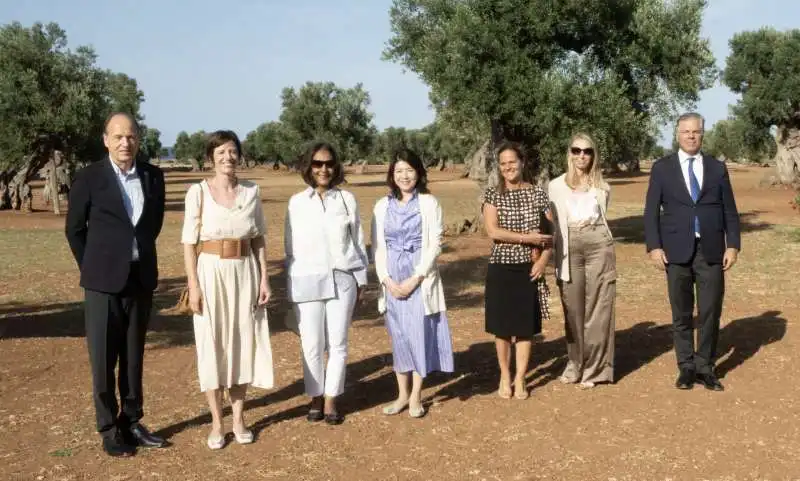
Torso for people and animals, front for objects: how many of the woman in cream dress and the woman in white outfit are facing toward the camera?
2

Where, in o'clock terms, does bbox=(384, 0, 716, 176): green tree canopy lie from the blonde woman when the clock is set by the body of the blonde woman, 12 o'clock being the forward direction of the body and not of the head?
The green tree canopy is roughly at 6 o'clock from the blonde woman.

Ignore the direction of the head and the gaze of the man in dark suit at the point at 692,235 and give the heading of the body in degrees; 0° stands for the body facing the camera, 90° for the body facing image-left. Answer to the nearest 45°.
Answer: approximately 0°

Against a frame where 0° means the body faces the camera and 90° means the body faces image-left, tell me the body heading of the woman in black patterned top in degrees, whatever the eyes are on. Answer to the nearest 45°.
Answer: approximately 0°

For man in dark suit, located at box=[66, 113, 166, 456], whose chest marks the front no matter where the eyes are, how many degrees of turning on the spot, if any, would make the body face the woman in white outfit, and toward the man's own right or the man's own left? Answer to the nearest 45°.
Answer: approximately 45° to the man's own left

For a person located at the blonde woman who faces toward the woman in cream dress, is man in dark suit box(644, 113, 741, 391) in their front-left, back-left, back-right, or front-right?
back-left

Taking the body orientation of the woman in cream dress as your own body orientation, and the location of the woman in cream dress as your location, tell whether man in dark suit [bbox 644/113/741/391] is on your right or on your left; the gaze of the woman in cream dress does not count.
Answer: on your left
